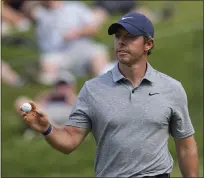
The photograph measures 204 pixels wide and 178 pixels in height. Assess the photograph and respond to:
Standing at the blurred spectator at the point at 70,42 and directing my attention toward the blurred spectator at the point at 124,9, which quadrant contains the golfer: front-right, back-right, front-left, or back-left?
back-right

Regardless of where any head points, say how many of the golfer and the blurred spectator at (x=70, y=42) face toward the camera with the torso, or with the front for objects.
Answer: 2

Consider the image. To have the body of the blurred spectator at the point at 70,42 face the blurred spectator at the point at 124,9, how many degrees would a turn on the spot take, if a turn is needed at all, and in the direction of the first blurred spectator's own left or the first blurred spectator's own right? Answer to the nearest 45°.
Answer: approximately 135° to the first blurred spectator's own left

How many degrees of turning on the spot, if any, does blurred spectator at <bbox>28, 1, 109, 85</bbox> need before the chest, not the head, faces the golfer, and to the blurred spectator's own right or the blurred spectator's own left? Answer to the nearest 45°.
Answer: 0° — they already face them

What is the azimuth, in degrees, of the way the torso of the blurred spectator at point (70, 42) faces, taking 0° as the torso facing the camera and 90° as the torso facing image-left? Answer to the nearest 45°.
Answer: approximately 0°

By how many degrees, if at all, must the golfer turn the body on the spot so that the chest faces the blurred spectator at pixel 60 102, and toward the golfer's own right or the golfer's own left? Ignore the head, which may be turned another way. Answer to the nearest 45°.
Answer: approximately 180°

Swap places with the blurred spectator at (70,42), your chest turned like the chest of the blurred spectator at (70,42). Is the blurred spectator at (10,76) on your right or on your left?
on your right

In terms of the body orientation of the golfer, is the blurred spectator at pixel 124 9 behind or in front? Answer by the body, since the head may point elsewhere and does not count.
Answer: behind

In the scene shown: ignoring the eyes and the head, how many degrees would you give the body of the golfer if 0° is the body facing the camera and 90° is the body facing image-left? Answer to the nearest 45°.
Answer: approximately 0°
